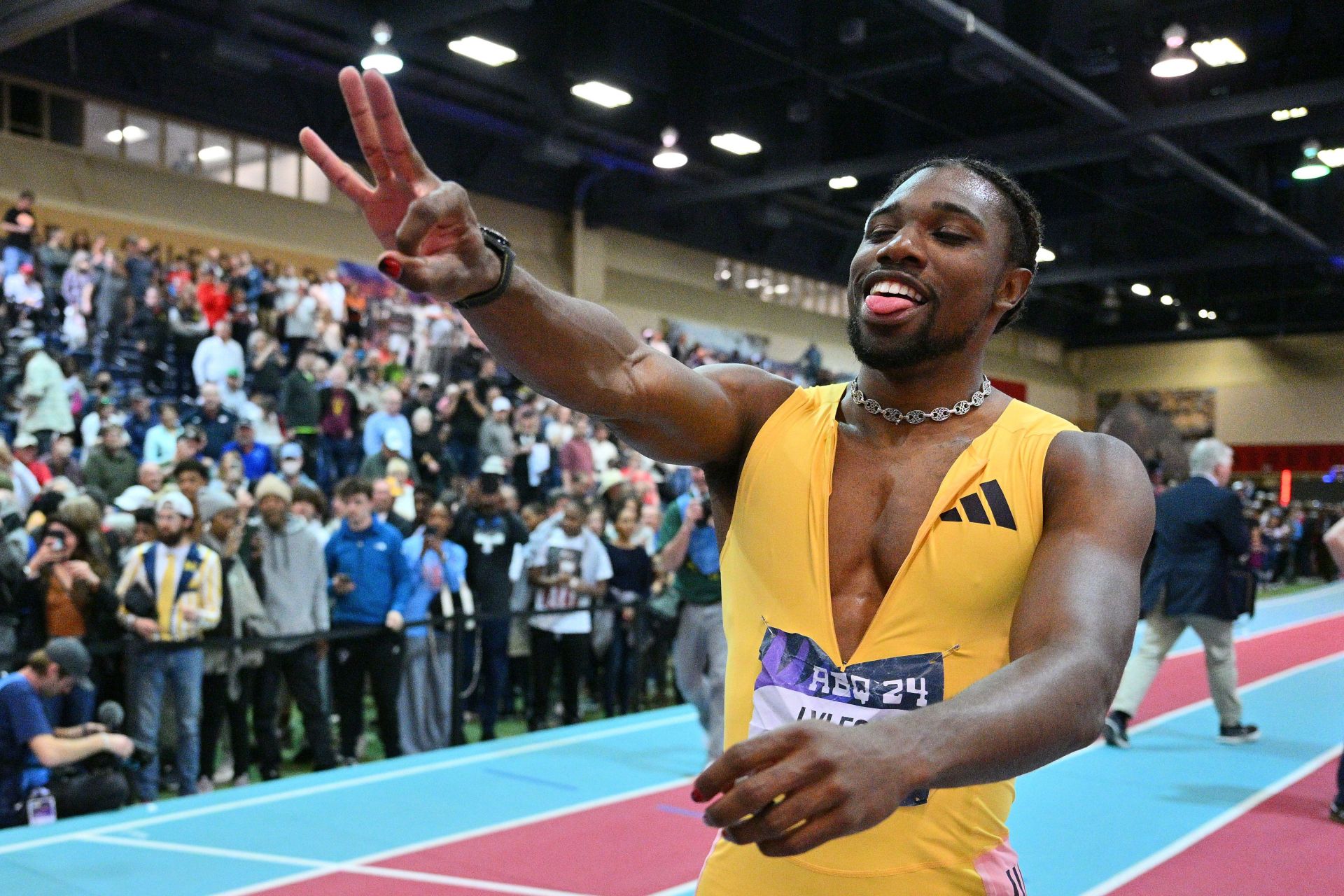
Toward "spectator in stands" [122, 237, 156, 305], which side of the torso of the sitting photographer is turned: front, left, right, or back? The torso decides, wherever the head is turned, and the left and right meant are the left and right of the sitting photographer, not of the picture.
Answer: left

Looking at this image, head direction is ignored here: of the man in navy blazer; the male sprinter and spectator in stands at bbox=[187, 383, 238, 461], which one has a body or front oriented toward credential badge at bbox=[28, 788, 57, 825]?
the spectator in stands

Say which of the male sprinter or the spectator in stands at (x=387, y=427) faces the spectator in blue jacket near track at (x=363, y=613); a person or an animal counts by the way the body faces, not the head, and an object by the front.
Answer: the spectator in stands at (x=387, y=427)

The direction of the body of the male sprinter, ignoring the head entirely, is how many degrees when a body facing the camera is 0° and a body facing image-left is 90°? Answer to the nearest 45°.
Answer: approximately 45°

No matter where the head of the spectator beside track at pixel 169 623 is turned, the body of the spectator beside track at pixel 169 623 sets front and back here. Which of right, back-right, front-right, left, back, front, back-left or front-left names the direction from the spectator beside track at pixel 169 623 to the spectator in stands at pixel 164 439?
back

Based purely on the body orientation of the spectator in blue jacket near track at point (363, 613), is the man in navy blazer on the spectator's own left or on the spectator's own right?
on the spectator's own left

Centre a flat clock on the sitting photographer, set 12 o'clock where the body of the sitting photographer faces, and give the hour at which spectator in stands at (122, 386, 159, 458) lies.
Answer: The spectator in stands is roughly at 9 o'clock from the sitting photographer.

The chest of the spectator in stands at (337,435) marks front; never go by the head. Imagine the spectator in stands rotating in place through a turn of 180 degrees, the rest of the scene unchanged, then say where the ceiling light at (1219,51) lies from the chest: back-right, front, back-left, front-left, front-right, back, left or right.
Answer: right

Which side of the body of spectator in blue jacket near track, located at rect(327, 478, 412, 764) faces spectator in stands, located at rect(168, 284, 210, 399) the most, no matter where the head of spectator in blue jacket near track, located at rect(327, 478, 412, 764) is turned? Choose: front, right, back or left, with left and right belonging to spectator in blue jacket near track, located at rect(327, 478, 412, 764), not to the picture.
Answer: back

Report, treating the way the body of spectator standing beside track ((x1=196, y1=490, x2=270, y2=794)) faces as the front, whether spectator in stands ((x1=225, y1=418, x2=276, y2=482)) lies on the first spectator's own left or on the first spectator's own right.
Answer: on the first spectator's own left

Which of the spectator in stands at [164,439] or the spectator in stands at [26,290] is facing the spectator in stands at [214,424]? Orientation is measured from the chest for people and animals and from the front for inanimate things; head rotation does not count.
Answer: the spectator in stands at [26,290]

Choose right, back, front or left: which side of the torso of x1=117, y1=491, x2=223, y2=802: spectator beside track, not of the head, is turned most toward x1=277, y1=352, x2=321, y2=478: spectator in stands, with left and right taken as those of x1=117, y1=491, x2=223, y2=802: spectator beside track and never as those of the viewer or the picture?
back
